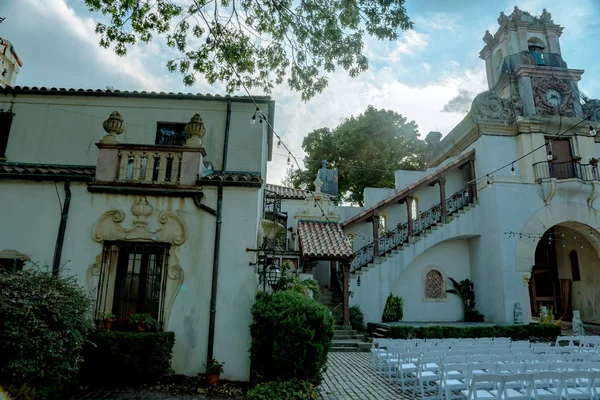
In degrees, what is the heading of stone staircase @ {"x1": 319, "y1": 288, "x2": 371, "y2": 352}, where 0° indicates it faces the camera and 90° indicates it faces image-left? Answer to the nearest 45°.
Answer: approximately 0°

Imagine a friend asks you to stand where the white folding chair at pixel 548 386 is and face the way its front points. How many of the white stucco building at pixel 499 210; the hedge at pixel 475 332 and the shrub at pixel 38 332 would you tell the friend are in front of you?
2

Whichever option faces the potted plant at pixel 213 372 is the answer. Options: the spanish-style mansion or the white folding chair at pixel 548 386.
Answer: the spanish-style mansion

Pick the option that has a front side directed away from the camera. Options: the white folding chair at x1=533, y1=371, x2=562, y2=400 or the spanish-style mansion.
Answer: the white folding chair

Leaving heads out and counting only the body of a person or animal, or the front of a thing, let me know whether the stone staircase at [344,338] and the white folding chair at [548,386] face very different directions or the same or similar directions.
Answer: very different directions

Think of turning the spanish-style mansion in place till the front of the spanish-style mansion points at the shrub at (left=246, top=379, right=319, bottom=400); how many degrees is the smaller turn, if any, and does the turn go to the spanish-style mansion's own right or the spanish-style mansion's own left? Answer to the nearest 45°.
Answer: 0° — it already faces it

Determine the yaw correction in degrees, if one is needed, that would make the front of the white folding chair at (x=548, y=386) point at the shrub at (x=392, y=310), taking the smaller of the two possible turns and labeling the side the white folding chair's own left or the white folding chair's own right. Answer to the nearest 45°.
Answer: approximately 45° to the white folding chair's own left

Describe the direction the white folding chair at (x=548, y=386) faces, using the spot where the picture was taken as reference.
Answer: facing away from the viewer
